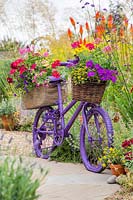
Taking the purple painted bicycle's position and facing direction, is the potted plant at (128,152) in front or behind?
in front

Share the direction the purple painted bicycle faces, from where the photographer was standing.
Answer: facing the viewer and to the right of the viewer

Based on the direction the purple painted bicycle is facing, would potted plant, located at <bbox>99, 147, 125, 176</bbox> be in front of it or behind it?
in front

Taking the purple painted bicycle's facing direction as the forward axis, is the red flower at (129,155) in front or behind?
in front
